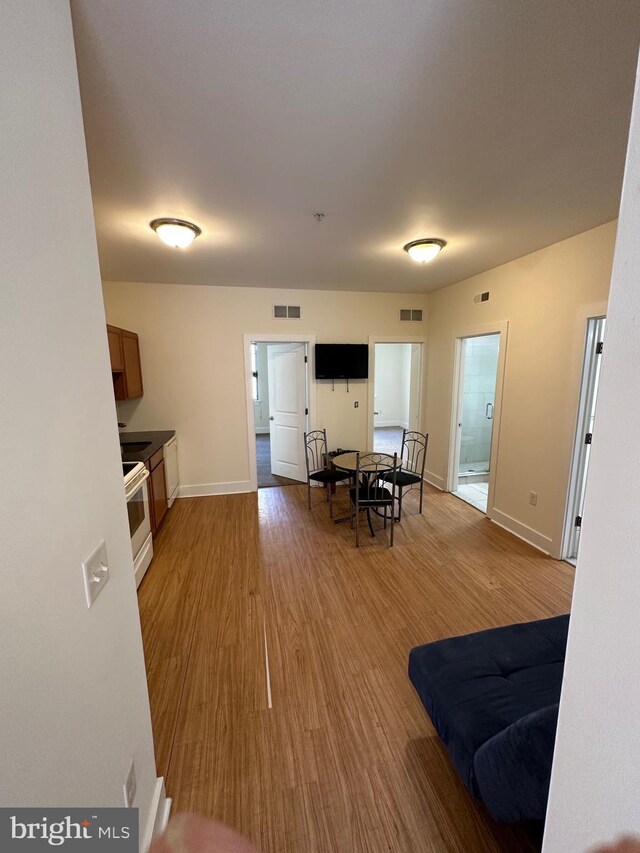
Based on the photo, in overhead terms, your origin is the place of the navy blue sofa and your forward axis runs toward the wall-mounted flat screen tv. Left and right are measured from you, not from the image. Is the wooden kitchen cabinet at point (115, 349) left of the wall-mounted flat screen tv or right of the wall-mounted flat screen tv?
left

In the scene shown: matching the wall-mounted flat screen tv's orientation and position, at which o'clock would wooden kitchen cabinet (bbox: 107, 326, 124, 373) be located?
The wooden kitchen cabinet is roughly at 2 o'clock from the wall-mounted flat screen tv.

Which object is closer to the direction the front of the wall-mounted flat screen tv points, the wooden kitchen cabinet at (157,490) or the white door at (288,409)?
the wooden kitchen cabinet

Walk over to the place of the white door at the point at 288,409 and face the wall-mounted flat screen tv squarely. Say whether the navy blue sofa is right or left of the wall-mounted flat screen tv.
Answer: right

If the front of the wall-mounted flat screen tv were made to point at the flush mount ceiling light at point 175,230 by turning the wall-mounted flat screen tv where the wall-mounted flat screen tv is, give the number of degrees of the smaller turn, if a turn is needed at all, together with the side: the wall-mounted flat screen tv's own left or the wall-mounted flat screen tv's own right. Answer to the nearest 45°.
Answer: approximately 45° to the wall-mounted flat screen tv's own right

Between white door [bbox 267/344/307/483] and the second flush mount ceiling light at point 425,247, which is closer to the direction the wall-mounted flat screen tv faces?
the second flush mount ceiling light

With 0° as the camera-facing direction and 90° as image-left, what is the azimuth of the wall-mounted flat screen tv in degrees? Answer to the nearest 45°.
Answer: approximately 0°

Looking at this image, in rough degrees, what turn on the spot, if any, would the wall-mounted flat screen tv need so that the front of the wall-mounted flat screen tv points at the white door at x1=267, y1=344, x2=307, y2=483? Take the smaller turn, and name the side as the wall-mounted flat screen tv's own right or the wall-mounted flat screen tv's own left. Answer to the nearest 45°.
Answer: approximately 90° to the wall-mounted flat screen tv's own right
